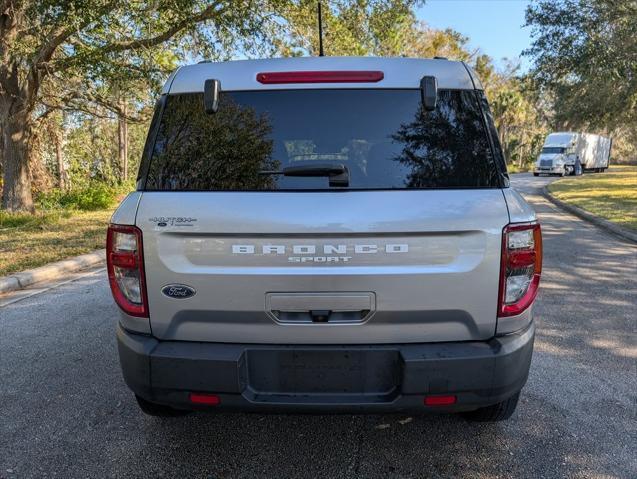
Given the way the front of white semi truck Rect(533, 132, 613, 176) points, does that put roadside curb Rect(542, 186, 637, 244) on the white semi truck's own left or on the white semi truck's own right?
on the white semi truck's own left

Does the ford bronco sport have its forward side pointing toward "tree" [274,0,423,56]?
yes

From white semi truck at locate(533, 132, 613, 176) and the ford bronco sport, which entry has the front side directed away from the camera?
the ford bronco sport

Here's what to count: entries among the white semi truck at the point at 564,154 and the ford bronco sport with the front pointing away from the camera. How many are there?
1

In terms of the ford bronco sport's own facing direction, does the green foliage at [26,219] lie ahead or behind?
ahead

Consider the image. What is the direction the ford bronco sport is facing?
away from the camera

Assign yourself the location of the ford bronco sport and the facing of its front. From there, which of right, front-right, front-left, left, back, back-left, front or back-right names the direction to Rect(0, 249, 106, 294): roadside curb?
front-left

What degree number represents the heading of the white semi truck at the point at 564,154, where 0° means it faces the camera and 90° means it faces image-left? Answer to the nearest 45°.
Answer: approximately 45°
